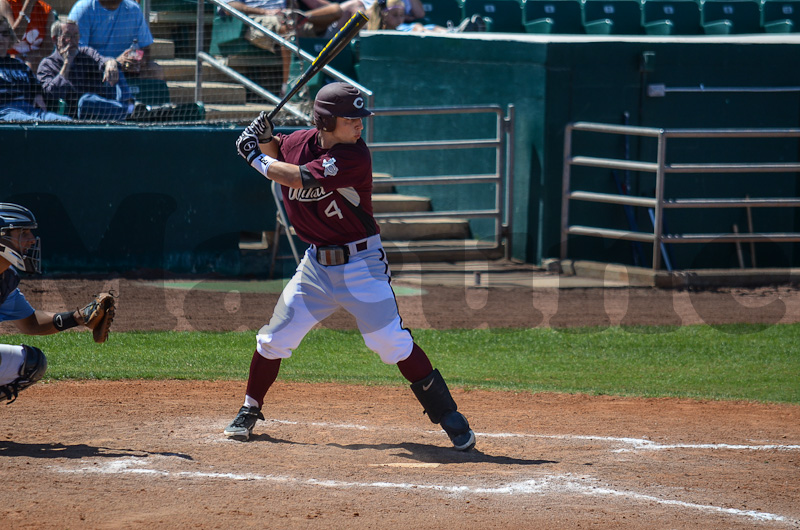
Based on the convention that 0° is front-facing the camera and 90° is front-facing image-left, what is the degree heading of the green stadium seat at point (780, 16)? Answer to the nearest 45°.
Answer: approximately 0°

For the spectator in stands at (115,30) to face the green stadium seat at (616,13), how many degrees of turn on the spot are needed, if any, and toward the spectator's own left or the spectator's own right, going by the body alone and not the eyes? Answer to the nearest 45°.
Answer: approximately 90° to the spectator's own left

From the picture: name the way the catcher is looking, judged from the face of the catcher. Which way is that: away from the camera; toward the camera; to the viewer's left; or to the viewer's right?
to the viewer's right

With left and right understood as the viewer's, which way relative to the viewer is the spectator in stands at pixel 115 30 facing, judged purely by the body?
facing the viewer and to the right of the viewer

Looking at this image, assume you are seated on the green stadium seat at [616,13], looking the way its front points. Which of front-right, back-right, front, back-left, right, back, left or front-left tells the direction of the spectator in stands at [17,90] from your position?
front-right

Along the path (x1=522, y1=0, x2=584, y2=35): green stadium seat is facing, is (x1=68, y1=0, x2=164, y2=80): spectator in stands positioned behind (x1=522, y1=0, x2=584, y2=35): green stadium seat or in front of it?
in front

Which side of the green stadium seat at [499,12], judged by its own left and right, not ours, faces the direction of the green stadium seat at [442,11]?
right

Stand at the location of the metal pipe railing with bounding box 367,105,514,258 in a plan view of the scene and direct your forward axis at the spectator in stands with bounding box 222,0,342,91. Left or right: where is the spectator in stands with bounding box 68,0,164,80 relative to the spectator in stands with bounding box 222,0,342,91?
left

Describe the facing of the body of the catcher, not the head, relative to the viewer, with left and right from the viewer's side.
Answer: facing to the right of the viewer

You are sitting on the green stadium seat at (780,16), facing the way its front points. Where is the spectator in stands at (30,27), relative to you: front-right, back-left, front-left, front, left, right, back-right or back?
front-right

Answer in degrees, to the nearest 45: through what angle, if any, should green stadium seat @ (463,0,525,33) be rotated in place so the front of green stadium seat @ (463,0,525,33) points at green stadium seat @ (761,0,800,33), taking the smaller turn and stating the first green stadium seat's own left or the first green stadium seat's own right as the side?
approximately 135° to the first green stadium seat's own left
